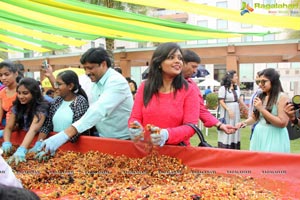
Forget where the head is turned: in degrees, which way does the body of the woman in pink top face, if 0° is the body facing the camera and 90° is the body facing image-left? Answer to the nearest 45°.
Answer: approximately 0°

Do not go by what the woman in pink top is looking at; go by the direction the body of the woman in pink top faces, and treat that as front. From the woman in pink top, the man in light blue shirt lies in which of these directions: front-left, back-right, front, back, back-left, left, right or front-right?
back-right

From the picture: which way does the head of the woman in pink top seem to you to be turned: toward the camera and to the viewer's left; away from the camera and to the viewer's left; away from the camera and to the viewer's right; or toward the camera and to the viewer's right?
toward the camera and to the viewer's right

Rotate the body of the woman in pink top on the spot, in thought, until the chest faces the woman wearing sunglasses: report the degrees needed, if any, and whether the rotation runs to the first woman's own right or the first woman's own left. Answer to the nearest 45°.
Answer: approximately 135° to the first woman's own left

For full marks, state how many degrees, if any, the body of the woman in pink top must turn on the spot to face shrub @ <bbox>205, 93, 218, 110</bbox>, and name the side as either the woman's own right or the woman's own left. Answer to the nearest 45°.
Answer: approximately 180°

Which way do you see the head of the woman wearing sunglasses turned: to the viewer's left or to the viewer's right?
to the viewer's left

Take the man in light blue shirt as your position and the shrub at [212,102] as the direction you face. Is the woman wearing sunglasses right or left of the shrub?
right
